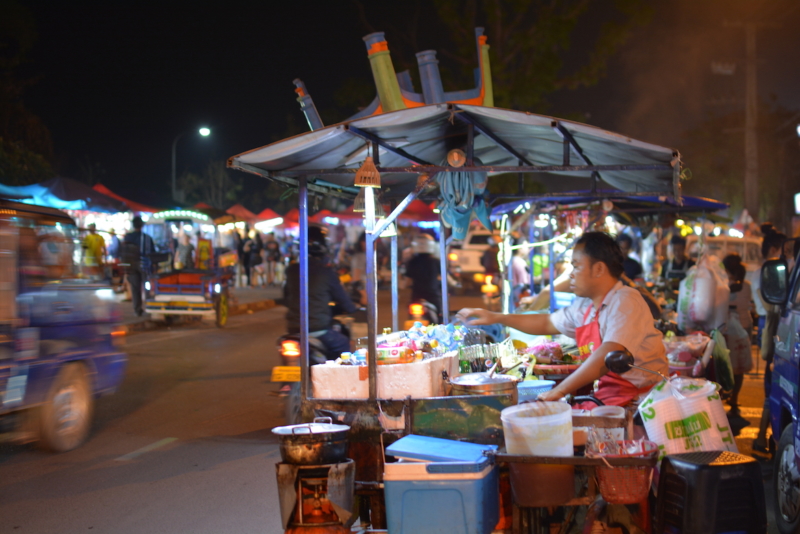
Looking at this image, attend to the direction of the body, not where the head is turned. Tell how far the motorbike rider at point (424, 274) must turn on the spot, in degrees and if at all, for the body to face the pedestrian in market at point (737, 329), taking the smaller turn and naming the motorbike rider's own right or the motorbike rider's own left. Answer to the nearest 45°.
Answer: approximately 90° to the motorbike rider's own right

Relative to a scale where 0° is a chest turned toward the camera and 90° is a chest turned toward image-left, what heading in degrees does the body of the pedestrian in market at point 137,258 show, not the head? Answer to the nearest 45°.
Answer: approximately 180°

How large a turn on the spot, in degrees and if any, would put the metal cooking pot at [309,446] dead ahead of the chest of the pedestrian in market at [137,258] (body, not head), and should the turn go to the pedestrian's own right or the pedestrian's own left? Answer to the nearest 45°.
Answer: approximately 180°

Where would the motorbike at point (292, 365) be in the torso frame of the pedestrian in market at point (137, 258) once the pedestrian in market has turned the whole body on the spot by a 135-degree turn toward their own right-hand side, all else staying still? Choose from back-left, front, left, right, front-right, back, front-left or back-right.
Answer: front-right

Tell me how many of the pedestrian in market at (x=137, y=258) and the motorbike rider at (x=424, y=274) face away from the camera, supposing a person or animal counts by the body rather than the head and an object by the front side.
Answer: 2

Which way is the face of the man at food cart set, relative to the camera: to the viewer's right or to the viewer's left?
to the viewer's left

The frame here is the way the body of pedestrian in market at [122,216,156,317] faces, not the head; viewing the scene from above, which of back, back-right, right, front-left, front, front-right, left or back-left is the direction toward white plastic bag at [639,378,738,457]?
back

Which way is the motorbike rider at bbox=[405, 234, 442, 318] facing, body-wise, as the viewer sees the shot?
away from the camera

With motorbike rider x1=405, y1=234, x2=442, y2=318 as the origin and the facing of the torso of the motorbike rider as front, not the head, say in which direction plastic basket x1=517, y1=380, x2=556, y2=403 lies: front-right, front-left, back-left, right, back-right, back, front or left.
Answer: back
